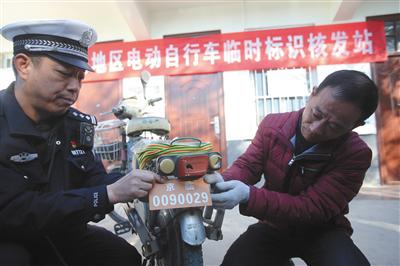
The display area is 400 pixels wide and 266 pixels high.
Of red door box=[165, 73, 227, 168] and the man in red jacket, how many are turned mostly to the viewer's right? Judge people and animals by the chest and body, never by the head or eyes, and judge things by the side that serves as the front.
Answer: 0

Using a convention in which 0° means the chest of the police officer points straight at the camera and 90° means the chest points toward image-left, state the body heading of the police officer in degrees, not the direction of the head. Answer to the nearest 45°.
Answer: approximately 315°

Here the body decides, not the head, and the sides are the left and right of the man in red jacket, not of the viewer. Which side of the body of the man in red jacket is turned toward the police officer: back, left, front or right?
front

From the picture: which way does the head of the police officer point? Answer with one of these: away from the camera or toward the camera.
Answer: toward the camera

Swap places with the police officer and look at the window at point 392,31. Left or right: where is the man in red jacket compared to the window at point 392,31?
right

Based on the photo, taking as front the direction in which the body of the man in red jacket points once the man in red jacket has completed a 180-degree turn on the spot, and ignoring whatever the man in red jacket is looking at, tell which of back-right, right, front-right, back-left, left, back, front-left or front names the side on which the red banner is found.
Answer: front-left

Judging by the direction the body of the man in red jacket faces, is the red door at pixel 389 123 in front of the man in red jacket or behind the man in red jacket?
behind

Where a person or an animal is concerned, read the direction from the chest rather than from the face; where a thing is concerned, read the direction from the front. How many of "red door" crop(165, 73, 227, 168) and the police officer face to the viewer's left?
0

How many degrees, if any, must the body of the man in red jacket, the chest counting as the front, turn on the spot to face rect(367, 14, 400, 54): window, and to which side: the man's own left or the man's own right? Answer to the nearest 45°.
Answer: approximately 135° to the man's own right

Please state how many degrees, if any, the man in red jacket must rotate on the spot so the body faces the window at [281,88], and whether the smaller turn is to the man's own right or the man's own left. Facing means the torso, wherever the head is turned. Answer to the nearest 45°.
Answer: approximately 135° to the man's own right

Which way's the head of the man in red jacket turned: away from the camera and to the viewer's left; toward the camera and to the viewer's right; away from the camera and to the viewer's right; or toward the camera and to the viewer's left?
toward the camera and to the viewer's left

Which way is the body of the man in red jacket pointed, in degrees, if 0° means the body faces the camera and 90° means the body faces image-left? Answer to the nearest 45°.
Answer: approximately 45°

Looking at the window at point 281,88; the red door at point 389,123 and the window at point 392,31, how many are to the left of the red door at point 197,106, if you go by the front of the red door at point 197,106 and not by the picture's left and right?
3

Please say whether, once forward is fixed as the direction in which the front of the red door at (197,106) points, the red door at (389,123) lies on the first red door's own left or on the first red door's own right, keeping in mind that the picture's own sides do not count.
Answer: on the first red door's own left

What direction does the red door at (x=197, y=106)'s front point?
toward the camera

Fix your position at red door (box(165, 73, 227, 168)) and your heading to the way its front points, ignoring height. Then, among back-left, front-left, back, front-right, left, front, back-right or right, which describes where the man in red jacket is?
front

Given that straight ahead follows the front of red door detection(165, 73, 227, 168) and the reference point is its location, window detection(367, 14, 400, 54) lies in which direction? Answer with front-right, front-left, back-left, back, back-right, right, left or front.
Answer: left
